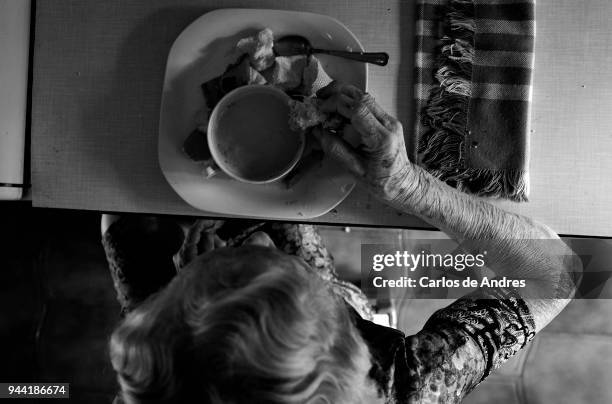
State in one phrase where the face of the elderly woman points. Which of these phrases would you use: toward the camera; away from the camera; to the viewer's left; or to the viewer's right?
away from the camera

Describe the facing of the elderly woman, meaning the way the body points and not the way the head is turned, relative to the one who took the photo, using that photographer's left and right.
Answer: facing away from the viewer
